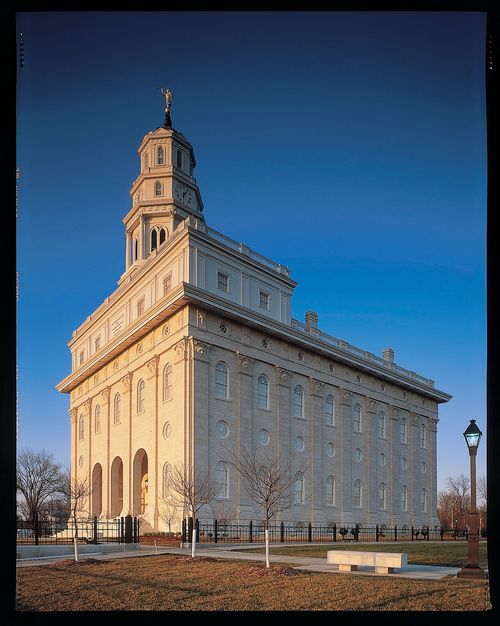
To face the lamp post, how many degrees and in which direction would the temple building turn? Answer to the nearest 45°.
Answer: approximately 45° to its left

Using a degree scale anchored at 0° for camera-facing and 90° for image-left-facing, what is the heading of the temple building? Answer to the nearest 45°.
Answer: approximately 45°

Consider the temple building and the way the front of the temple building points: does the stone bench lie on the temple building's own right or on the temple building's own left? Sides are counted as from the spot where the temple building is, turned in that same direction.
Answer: on the temple building's own left

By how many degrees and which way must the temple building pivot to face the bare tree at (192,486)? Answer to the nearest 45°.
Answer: approximately 45° to its left
